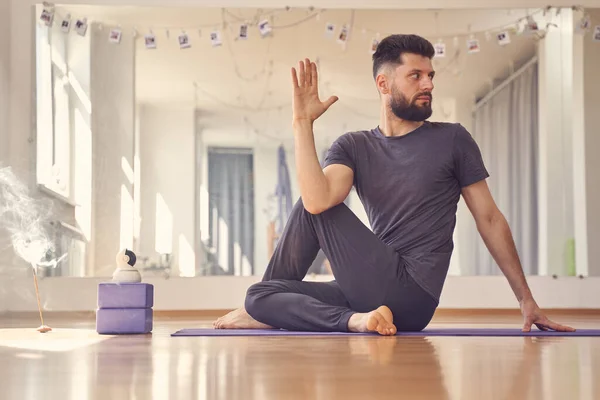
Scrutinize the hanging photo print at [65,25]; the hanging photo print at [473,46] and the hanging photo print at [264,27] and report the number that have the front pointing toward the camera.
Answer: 3

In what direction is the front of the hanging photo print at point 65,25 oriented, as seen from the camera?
facing the viewer

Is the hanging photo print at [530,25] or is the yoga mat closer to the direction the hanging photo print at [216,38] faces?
the yoga mat

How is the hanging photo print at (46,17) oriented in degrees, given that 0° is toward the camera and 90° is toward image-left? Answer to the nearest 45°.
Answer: approximately 0°

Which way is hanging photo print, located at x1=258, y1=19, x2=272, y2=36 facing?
toward the camera

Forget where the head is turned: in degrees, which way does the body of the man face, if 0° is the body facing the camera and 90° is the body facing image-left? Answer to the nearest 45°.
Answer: approximately 0°

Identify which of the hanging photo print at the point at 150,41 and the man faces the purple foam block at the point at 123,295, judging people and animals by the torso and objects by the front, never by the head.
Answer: the hanging photo print

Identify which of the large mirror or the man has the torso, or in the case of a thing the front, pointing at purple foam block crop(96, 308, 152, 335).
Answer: the large mirror

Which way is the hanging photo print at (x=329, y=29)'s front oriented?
toward the camera

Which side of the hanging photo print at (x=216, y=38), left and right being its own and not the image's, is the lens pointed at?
front
